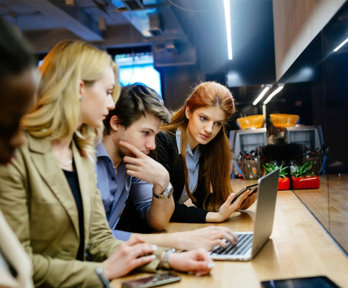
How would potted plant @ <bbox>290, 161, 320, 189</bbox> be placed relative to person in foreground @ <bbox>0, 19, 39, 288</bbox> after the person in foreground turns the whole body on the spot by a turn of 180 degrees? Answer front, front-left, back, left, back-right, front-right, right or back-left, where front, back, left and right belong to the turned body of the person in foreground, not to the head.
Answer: back-right

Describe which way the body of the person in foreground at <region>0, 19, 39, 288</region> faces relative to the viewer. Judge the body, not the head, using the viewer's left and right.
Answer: facing to the right of the viewer

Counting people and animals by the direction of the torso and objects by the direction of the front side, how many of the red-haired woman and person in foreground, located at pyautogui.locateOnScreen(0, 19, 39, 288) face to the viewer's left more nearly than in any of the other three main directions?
0

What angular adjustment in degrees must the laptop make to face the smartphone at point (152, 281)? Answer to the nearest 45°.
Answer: approximately 45° to its left

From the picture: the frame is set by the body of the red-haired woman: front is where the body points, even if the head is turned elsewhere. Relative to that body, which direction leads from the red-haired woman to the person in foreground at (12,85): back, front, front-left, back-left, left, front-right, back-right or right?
front-right

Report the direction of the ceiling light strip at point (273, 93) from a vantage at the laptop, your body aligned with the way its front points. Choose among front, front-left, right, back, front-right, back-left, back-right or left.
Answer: right

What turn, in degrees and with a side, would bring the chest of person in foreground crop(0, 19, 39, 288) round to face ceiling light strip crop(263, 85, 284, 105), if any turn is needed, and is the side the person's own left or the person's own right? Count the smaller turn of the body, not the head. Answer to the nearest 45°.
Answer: approximately 45° to the person's own left

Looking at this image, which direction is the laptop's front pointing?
to the viewer's left

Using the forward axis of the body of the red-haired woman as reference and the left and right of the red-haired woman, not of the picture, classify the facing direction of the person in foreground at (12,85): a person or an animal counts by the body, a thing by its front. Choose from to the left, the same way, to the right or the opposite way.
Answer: to the left

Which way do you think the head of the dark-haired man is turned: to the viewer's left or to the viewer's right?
to the viewer's right

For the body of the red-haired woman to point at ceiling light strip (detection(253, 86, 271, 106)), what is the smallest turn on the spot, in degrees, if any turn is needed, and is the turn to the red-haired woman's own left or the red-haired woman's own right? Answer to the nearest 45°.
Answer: approximately 135° to the red-haired woman's own left

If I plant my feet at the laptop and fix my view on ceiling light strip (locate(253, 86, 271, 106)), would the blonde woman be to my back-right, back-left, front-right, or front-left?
back-left

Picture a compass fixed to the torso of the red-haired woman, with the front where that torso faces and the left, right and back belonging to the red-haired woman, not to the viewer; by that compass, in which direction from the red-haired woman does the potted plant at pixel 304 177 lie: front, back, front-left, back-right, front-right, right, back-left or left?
left

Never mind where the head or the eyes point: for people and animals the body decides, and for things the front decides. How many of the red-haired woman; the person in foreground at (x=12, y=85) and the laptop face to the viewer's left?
1
